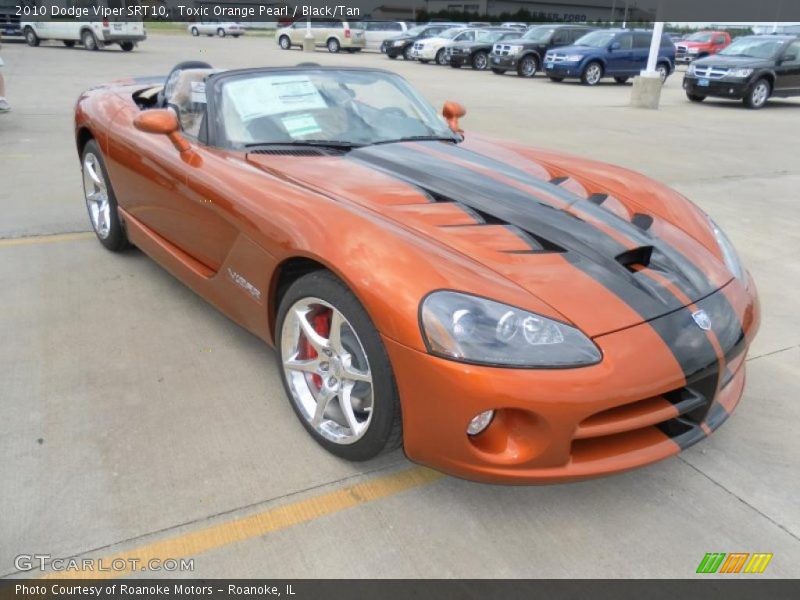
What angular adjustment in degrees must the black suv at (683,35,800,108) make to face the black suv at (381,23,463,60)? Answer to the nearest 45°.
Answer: approximately 90° to its right

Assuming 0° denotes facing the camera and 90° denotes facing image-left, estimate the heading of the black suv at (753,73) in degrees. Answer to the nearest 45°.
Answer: approximately 45°

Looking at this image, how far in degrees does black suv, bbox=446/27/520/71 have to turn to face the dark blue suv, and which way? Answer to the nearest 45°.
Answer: approximately 90° to its left

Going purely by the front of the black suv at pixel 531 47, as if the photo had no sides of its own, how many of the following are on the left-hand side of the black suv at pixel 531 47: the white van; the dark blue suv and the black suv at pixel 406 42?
1

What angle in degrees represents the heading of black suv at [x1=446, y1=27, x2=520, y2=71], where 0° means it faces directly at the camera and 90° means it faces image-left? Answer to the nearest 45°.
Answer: approximately 45°

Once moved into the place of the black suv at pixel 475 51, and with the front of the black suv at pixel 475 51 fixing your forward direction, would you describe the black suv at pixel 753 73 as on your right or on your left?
on your left

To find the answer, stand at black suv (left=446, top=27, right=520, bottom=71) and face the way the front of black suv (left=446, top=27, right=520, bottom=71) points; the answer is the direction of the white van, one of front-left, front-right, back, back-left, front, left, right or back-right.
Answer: front-right

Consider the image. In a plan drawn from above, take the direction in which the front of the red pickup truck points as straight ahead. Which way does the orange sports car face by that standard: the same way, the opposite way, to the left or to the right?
to the left
